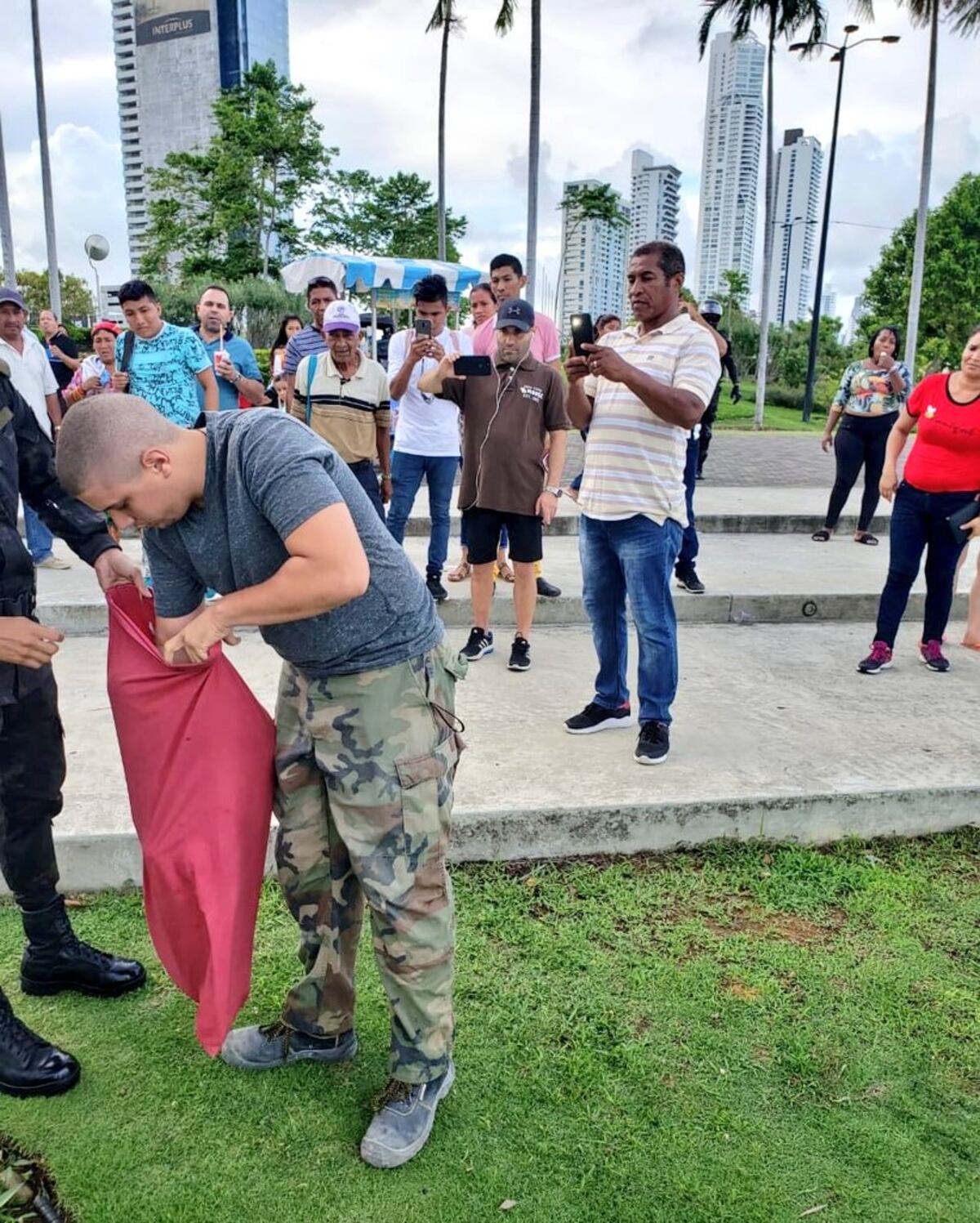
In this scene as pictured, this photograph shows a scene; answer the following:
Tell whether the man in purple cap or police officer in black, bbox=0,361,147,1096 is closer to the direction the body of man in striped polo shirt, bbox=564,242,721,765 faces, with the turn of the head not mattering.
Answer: the police officer in black

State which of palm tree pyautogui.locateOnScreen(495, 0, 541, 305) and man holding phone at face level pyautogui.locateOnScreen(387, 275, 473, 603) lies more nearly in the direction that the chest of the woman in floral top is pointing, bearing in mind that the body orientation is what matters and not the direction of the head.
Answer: the man holding phone at face level

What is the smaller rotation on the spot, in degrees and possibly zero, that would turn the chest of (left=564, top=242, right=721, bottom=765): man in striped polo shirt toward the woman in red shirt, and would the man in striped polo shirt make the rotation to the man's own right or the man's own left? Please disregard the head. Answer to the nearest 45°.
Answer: approximately 180°

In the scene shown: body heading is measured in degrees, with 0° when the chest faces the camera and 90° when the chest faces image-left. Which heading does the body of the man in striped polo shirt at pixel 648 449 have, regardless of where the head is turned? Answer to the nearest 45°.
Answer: approximately 45°

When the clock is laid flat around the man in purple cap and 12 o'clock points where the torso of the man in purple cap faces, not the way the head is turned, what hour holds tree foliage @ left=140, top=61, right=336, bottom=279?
The tree foliage is roughly at 6 o'clock from the man in purple cap.

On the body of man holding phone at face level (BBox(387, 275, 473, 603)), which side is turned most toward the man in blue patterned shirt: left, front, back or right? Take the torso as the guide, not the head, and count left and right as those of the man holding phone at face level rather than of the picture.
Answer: right

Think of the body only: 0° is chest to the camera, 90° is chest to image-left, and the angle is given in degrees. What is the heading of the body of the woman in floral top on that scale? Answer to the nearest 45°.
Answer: approximately 0°

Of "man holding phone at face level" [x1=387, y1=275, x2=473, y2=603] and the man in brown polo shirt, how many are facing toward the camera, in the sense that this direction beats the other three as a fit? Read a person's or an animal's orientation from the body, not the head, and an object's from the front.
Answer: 2

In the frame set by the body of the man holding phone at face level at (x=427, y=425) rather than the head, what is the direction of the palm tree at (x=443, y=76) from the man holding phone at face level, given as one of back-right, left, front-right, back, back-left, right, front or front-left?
back
